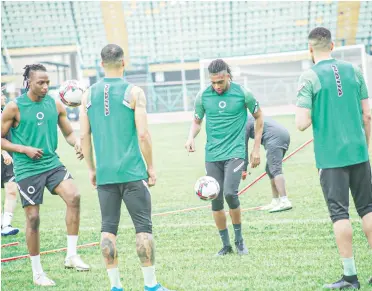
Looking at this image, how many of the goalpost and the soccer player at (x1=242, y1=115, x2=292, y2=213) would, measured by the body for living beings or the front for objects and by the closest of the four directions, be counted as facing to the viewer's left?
1

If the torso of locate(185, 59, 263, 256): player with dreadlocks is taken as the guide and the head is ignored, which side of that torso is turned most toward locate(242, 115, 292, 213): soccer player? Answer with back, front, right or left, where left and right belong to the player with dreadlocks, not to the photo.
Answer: back

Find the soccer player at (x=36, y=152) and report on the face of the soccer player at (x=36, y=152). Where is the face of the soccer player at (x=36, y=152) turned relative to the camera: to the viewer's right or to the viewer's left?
to the viewer's right

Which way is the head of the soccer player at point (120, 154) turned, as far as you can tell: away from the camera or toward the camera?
away from the camera

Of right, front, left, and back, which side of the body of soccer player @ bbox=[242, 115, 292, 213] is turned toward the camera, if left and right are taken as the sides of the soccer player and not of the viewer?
left
